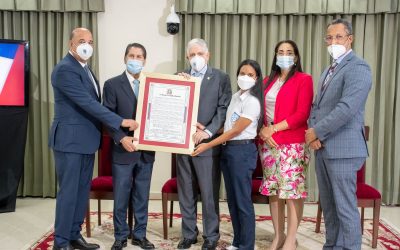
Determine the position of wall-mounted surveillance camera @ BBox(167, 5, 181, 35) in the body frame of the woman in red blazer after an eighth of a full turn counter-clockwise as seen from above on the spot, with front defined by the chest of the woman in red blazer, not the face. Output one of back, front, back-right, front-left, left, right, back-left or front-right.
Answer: back-right

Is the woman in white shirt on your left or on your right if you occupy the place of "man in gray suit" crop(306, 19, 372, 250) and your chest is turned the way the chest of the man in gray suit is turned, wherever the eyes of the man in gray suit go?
on your right

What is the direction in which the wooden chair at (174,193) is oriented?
toward the camera

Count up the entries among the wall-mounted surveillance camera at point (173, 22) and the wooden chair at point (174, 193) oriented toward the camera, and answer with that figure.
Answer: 2

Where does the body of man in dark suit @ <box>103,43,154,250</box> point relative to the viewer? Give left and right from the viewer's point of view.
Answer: facing the viewer and to the right of the viewer

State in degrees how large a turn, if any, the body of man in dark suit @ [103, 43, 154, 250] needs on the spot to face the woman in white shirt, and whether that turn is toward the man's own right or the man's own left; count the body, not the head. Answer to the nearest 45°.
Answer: approximately 45° to the man's own left

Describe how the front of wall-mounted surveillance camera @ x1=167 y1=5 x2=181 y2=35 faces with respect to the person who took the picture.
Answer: facing the viewer

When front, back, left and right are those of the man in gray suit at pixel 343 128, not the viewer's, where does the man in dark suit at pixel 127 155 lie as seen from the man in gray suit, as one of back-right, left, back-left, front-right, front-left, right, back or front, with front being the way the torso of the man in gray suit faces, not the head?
front-right

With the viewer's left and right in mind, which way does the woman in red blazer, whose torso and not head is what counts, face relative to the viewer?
facing the viewer and to the left of the viewer

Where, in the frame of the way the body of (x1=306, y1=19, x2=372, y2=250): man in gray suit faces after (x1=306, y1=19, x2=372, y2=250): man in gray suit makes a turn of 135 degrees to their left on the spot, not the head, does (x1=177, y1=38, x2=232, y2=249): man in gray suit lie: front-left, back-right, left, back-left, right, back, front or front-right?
back

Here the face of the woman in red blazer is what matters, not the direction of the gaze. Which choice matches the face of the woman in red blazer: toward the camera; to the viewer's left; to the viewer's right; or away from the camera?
toward the camera

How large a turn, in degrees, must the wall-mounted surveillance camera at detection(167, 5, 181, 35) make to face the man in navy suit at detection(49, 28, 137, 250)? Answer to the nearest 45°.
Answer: approximately 45° to its right

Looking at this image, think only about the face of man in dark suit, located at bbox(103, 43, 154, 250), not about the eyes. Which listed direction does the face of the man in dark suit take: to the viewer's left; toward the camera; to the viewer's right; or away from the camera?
toward the camera
